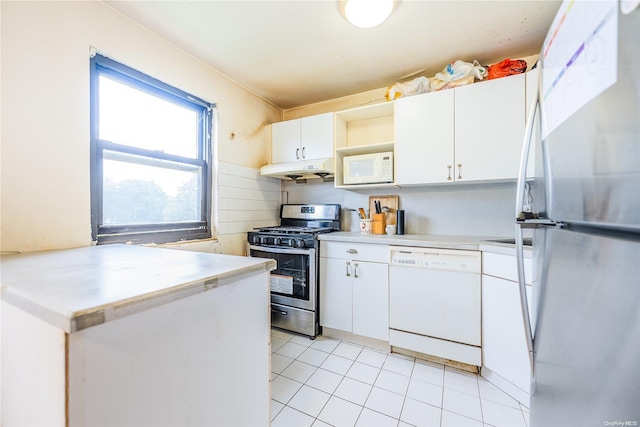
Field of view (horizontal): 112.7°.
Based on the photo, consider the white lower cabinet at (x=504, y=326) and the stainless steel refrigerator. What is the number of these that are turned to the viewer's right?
0

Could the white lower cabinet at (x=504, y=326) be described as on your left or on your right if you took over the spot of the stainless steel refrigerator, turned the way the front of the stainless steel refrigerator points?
on your right

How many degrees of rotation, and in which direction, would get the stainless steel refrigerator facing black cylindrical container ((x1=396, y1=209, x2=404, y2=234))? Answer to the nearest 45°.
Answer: approximately 90° to its right

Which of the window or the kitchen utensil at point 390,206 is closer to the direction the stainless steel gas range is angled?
the window

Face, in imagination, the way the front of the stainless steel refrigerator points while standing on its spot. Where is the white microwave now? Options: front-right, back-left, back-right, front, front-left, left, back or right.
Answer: right

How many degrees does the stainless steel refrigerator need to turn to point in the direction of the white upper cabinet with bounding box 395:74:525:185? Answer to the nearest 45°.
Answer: approximately 90° to its right

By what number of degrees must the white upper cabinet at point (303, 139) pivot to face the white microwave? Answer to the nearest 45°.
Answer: approximately 90° to its left
